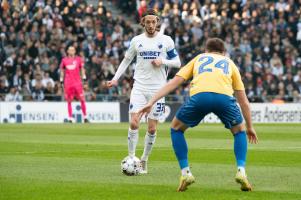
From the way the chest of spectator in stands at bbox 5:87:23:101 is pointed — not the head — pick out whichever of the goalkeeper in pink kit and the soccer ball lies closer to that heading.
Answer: the soccer ball

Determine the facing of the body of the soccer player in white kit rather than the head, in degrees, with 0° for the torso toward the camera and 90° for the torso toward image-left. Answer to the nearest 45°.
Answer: approximately 0°

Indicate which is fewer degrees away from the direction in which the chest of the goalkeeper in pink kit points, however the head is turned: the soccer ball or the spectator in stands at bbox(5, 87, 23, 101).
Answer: the soccer ball

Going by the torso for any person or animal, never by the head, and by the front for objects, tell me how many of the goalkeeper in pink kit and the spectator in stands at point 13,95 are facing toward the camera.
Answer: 2

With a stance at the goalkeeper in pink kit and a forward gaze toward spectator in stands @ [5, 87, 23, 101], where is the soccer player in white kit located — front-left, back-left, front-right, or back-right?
back-left

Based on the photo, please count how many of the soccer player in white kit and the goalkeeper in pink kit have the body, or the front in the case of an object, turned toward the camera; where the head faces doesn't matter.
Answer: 2

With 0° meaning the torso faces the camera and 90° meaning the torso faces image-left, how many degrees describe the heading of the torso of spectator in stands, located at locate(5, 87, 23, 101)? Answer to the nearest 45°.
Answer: approximately 0°

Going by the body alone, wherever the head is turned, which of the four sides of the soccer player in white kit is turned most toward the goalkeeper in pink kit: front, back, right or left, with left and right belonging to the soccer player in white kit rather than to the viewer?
back
